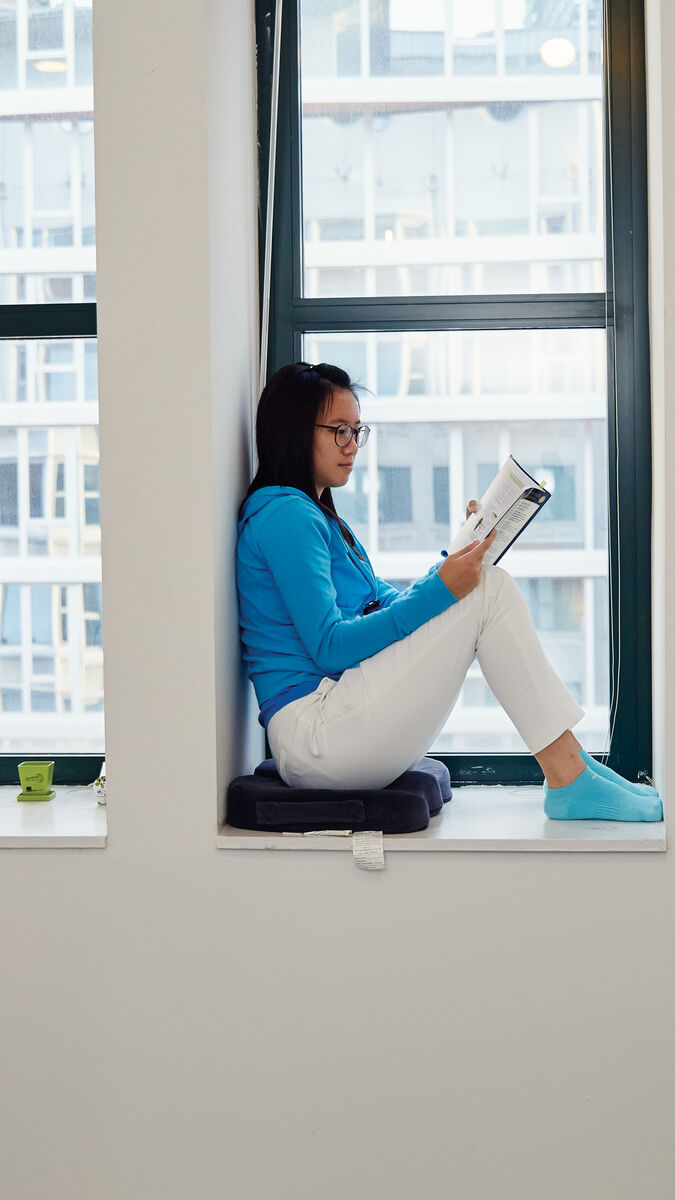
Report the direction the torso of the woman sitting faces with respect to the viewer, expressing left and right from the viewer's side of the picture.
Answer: facing to the right of the viewer

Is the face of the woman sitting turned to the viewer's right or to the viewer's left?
to the viewer's right
